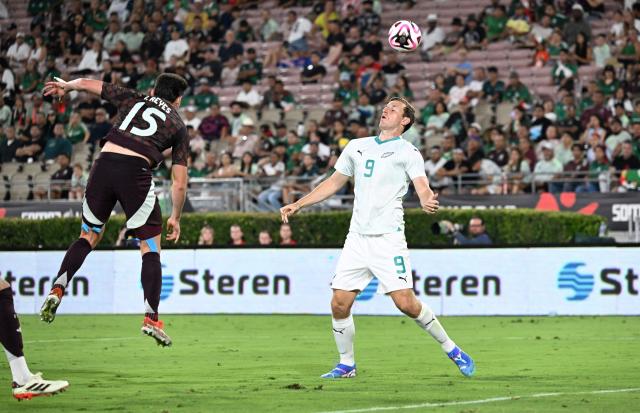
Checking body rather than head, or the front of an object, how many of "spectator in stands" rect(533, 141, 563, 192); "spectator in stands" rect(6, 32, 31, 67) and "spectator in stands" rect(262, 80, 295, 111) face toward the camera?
3

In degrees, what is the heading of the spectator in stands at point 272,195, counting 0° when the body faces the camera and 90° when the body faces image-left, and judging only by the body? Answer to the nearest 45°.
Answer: approximately 45°

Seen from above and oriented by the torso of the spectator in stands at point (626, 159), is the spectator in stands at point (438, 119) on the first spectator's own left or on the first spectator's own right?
on the first spectator's own right

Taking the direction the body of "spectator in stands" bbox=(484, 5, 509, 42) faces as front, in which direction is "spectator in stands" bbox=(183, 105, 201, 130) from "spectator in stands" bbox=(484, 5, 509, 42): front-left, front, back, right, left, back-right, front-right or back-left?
right

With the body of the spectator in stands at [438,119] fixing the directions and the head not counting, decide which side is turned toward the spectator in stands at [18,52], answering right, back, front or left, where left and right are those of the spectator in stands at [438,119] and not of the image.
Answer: right

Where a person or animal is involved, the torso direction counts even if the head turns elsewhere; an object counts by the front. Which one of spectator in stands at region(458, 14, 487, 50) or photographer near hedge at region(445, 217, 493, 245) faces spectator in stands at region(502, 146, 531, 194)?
spectator in stands at region(458, 14, 487, 50)

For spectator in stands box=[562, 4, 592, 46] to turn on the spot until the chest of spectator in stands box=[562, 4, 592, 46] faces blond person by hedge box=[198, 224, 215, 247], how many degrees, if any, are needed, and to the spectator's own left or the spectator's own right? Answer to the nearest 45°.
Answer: approximately 45° to the spectator's own right

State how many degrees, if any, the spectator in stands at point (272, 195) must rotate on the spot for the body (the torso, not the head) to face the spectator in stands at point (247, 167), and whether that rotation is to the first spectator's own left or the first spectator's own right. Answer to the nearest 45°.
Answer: approximately 90° to the first spectator's own right
